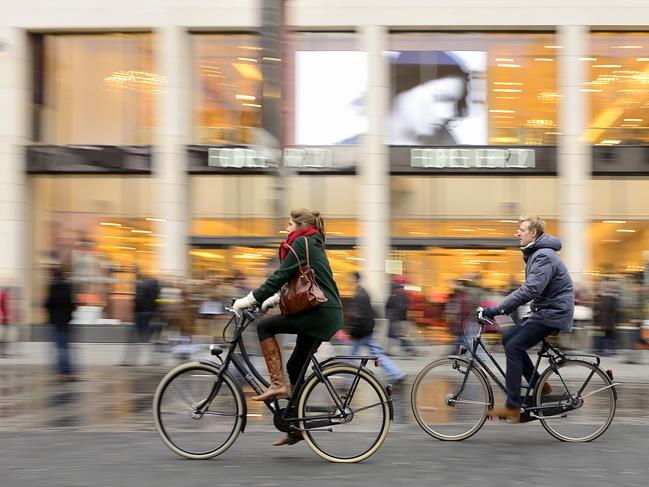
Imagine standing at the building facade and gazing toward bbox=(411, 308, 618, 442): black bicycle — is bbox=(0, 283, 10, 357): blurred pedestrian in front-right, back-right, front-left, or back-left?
front-right

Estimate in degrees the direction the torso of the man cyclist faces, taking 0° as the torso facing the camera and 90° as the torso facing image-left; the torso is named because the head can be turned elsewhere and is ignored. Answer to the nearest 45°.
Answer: approximately 90°

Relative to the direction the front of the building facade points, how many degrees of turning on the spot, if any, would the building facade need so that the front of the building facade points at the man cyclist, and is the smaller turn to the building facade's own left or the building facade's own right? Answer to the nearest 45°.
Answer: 0° — it already faces them

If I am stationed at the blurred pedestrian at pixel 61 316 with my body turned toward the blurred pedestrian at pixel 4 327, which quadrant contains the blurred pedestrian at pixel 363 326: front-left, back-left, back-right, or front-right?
back-right

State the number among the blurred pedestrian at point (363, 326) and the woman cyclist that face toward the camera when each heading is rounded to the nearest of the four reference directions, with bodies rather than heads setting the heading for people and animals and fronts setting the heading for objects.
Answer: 0

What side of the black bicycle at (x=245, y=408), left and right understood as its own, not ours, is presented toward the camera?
left

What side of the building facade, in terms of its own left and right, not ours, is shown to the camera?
front

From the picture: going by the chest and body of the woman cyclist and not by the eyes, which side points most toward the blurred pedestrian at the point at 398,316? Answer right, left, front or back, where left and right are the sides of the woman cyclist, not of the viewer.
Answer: right

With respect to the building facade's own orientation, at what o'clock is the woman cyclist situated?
The woman cyclist is roughly at 12 o'clock from the building facade.

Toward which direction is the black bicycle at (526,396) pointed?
to the viewer's left
